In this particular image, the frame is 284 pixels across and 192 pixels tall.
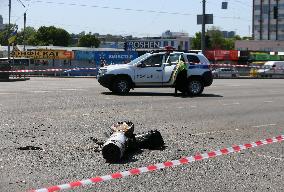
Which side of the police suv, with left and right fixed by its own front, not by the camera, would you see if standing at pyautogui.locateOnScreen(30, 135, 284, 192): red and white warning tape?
left

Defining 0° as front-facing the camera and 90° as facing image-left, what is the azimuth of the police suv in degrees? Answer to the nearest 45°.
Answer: approximately 90°
